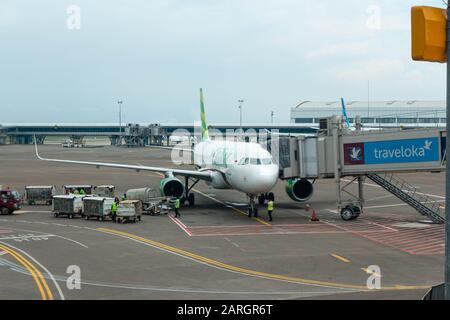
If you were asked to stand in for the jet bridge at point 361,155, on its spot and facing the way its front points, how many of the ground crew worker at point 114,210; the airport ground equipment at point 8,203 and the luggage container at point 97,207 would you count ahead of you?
3

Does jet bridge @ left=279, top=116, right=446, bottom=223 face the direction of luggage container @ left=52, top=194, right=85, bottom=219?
yes

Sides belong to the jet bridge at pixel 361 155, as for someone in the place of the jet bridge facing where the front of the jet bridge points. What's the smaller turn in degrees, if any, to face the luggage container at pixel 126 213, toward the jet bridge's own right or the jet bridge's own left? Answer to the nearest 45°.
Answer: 0° — it already faces it

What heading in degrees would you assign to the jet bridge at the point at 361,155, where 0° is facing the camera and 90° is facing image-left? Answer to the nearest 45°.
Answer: approximately 90°

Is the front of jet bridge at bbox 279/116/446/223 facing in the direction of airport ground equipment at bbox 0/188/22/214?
yes

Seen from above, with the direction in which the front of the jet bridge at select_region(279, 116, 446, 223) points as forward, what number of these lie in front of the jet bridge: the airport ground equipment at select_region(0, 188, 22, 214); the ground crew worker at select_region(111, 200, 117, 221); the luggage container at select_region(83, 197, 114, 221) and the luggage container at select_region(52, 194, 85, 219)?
4

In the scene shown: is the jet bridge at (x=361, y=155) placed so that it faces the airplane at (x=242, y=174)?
yes

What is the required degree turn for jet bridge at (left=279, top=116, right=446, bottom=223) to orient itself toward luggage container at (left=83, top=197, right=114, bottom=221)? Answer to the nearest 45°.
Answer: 0° — it already faces it

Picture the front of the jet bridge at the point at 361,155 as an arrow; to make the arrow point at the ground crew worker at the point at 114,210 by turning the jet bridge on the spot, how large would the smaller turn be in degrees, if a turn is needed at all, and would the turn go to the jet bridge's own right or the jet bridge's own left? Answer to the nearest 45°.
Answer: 0° — it already faces them

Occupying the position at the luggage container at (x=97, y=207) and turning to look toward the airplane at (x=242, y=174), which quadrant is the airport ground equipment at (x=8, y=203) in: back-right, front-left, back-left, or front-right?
back-left
